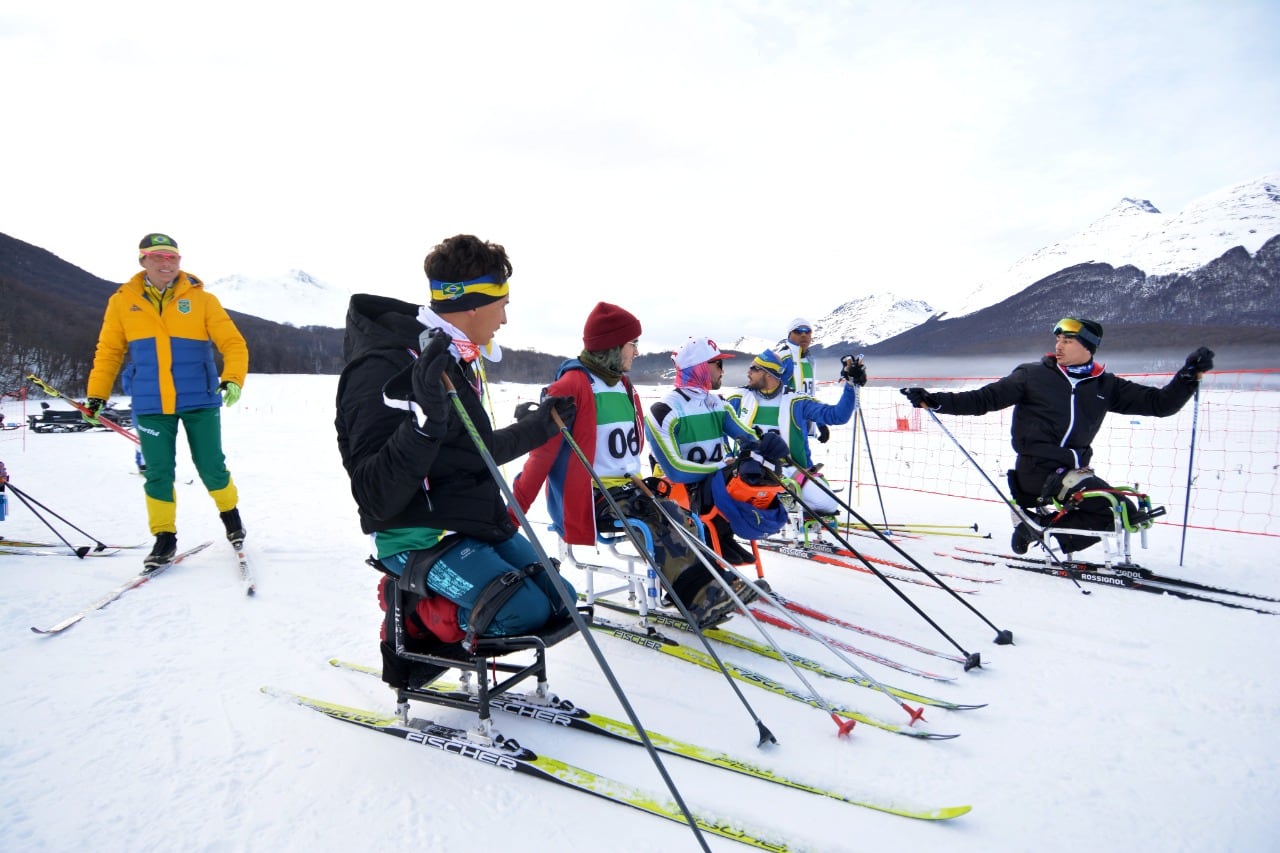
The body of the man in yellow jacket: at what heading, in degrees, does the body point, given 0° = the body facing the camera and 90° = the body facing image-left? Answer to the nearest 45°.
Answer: approximately 0°
